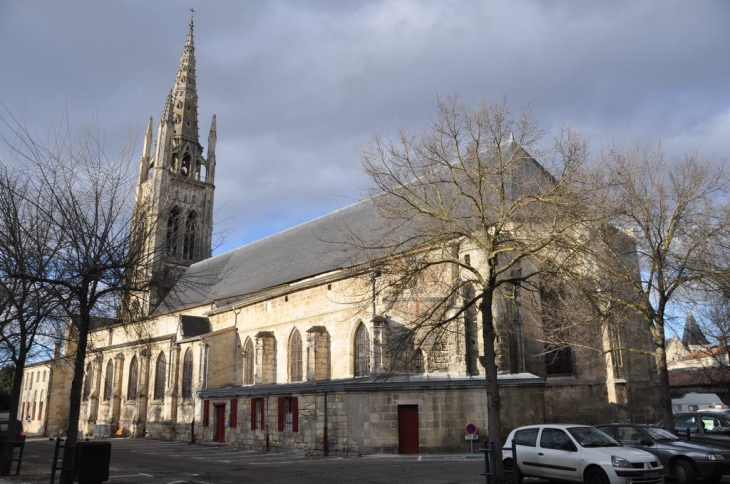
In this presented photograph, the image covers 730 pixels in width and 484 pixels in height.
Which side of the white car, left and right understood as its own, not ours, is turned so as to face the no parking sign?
back

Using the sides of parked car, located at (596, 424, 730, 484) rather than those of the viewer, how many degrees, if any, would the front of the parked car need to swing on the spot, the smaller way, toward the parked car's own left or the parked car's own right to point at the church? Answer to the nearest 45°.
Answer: approximately 180°

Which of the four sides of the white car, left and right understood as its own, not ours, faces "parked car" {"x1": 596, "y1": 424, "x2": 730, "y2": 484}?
left

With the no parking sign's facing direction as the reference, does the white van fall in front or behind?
behind

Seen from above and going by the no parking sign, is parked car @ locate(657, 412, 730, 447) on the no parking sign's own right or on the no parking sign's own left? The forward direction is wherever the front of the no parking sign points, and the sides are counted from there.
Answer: on the no parking sign's own left

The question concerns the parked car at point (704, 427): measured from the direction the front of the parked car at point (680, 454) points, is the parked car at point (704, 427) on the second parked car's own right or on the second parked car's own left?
on the second parked car's own left

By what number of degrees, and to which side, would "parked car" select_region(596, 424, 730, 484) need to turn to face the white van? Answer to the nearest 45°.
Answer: approximately 135° to its left

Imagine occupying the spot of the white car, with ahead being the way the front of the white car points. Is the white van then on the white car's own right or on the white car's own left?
on the white car's own left

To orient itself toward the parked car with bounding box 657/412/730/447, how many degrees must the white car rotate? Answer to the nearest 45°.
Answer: approximately 90° to its left

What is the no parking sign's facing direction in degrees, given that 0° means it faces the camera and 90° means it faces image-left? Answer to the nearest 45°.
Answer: approximately 0°

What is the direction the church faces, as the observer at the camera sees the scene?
facing away from the viewer and to the left of the viewer
